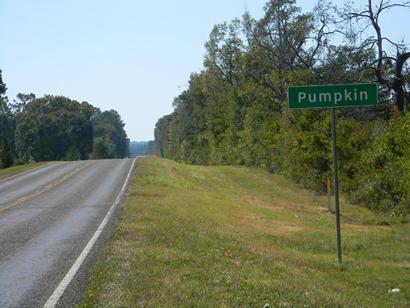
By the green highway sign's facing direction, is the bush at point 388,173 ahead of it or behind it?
behind

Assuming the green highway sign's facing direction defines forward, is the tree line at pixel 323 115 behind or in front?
behind

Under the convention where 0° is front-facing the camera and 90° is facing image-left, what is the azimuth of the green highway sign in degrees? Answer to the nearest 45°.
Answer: approximately 0°
